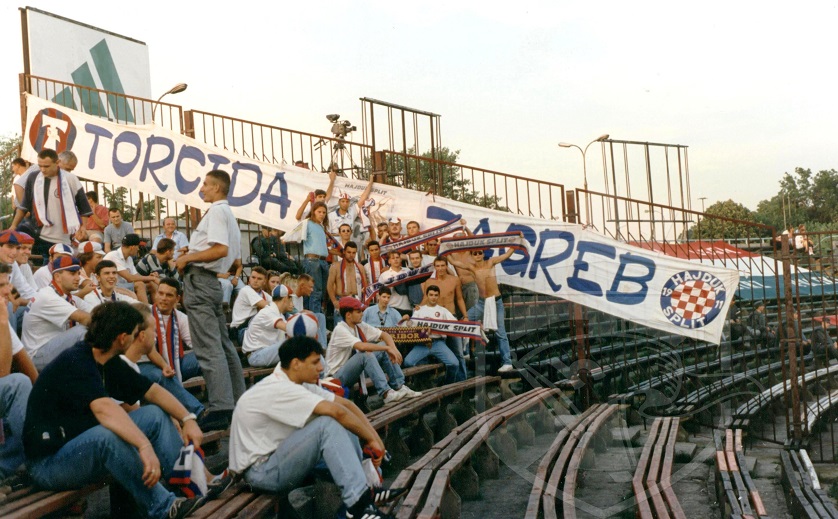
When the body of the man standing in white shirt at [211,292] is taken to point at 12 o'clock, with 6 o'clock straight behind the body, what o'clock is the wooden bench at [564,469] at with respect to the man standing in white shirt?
The wooden bench is roughly at 6 o'clock from the man standing in white shirt.

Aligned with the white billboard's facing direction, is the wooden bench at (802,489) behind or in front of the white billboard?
in front

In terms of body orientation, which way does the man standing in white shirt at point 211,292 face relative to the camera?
to the viewer's left

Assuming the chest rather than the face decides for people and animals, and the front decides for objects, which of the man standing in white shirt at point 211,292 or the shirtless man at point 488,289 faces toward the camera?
the shirtless man

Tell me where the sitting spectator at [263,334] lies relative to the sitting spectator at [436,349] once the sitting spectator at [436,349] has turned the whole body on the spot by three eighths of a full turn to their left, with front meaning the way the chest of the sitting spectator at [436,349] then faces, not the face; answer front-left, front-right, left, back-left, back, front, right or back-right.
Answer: back

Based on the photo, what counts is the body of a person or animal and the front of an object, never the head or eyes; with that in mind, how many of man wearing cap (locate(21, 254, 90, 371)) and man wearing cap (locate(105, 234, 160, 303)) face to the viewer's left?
0

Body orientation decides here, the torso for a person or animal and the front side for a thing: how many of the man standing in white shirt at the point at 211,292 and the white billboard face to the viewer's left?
1

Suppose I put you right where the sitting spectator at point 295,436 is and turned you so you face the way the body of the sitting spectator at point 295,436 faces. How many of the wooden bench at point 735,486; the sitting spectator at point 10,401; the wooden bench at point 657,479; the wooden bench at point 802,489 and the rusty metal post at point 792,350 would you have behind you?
1

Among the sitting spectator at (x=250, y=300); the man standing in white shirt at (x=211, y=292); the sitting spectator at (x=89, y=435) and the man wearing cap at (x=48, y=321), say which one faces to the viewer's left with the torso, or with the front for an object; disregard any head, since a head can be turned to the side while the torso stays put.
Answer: the man standing in white shirt

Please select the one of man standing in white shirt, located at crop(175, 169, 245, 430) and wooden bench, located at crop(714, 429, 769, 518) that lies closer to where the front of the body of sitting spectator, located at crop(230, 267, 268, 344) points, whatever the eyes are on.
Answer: the wooden bench

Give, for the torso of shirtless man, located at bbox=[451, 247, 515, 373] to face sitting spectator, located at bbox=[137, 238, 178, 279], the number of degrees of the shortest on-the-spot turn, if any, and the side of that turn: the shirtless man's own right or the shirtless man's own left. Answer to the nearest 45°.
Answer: approximately 45° to the shirtless man's own right
